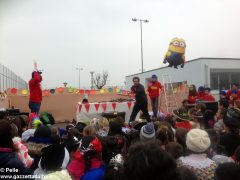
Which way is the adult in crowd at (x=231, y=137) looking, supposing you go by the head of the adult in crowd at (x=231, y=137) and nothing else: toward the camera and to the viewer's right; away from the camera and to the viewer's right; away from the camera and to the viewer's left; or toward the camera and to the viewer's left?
away from the camera and to the viewer's left

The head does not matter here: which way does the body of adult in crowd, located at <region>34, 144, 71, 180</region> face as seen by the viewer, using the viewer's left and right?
facing away from the viewer

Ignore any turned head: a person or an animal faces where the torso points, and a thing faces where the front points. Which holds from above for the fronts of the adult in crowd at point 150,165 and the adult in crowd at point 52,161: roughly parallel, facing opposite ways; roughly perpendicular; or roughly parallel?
roughly parallel

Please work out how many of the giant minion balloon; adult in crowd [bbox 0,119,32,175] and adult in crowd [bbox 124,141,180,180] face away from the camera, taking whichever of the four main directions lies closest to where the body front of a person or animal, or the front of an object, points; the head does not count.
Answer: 2

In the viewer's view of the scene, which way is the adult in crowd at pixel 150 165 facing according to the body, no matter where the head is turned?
away from the camera

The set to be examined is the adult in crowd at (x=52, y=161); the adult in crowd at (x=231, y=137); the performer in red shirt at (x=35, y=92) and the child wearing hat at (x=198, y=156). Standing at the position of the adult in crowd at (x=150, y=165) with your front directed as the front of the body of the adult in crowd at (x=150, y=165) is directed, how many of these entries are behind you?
0

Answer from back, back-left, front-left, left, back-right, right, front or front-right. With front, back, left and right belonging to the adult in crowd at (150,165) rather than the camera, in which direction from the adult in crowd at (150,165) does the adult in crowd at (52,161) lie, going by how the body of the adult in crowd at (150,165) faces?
front-left

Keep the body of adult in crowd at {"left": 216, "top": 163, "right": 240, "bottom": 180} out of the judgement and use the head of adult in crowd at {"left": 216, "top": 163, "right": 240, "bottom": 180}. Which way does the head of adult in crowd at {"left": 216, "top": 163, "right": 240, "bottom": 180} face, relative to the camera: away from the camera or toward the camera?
away from the camera

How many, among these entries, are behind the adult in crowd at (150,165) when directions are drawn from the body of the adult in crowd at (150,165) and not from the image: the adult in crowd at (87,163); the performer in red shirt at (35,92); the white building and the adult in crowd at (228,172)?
0

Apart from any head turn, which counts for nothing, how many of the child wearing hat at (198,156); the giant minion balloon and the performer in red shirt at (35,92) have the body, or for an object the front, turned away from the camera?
1

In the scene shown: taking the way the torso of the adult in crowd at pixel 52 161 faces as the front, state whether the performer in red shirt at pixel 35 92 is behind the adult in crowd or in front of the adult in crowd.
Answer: in front

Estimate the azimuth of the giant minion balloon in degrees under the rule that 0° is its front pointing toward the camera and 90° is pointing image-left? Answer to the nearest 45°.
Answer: approximately 315°

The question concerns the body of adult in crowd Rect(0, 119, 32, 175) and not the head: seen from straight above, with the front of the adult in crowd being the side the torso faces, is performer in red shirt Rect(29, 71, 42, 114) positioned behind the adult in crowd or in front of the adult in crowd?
in front

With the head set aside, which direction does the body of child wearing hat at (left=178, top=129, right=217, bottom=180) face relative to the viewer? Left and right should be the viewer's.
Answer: facing away from the viewer

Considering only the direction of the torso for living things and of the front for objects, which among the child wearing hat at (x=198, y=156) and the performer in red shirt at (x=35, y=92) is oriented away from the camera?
the child wearing hat

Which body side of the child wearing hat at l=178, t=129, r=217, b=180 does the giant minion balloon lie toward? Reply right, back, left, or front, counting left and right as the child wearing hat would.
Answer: front

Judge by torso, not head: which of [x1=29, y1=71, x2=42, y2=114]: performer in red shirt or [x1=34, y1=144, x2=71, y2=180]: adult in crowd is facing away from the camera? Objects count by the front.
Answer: the adult in crowd

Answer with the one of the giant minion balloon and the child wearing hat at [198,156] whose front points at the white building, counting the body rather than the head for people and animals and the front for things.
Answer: the child wearing hat
